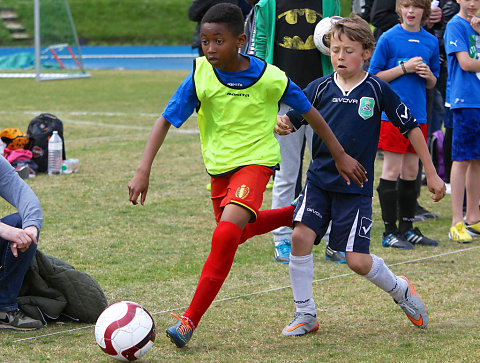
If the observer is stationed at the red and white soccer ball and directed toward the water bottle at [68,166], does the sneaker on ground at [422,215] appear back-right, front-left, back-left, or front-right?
front-right

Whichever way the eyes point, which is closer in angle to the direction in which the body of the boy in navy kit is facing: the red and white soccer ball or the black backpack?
the red and white soccer ball

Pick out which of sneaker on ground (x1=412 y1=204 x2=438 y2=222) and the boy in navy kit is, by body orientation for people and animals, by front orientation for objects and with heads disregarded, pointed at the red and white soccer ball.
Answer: the boy in navy kit

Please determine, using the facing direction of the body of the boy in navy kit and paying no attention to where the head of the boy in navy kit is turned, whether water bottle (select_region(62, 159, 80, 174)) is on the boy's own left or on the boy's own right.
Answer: on the boy's own right

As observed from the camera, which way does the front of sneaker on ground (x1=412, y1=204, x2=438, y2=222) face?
facing to the right of the viewer

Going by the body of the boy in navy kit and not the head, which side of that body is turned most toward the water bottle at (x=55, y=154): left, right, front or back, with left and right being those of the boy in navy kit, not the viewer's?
right

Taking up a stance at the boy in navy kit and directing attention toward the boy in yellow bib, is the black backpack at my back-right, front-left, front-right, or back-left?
front-right

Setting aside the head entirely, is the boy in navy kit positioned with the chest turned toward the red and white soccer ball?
yes

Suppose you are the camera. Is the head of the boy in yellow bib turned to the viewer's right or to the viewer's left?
to the viewer's left

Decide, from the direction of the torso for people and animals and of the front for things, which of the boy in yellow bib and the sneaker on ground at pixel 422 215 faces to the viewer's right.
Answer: the sneaker on ground

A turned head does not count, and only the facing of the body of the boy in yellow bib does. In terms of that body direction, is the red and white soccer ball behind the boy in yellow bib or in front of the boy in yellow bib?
in front

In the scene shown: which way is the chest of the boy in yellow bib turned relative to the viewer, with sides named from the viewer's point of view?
facing the viewer and to the left of the viewer
